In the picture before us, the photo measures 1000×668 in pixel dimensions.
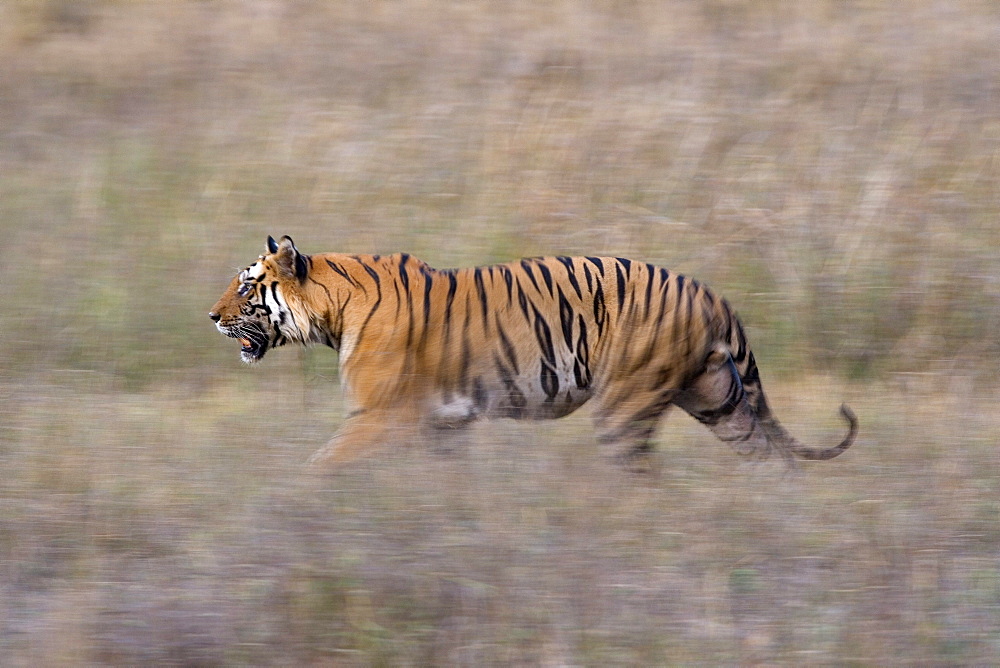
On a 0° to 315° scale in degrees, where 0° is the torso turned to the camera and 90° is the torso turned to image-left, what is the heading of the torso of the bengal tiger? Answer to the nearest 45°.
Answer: approximately 90°
